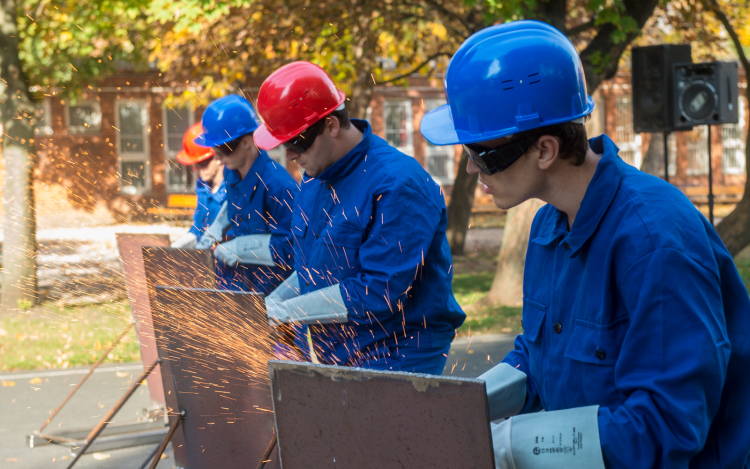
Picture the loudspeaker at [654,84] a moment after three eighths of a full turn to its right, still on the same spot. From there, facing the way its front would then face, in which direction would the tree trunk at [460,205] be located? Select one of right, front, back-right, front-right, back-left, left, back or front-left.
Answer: front-left

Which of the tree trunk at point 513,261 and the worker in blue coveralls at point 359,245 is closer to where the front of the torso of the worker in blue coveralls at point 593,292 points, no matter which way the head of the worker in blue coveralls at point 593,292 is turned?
the worker in blue coveralls

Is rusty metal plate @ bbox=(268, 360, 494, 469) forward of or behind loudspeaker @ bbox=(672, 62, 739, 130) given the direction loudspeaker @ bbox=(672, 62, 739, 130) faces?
forward

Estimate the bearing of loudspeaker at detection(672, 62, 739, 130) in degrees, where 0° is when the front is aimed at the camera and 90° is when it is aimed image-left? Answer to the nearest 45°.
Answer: approximately 45°

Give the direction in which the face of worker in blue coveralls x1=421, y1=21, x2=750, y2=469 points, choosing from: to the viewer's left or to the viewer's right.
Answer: to the viewer's left

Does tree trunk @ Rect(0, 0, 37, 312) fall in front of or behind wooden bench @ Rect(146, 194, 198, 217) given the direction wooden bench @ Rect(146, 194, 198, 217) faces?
in front

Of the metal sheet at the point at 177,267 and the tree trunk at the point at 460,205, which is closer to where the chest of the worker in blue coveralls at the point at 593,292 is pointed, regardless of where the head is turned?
the metal sheet

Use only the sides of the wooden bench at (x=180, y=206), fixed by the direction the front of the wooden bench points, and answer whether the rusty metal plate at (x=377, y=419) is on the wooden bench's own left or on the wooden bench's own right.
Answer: on the wooden bench's own left

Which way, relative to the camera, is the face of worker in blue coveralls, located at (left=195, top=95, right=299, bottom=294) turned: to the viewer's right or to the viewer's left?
to the viewer's left

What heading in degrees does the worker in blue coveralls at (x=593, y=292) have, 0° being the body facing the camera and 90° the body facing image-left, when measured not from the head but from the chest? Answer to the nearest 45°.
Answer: approximately 45°

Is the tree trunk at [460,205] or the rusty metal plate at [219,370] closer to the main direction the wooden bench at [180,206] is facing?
the rusty metal plate

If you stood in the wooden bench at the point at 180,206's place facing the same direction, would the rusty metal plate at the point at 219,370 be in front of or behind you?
in front
